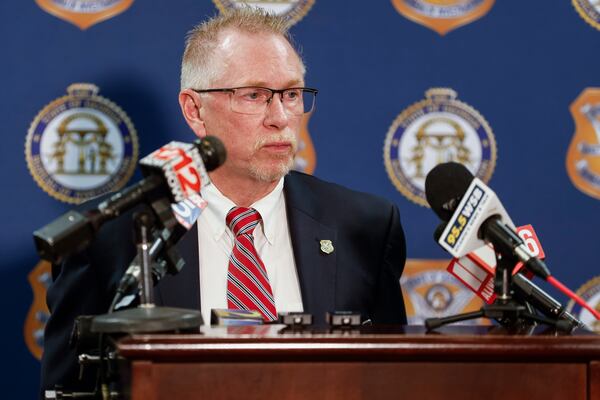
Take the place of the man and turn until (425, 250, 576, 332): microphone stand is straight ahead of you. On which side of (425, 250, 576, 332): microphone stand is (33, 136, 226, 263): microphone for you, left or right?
right

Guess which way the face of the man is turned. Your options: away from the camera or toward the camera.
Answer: toward the camera

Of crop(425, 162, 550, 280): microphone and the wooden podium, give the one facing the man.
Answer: the microphone

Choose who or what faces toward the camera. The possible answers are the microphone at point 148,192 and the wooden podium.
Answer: the wooden podium

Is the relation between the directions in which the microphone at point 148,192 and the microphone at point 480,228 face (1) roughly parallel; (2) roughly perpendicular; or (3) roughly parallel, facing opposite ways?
roughly perpendicular

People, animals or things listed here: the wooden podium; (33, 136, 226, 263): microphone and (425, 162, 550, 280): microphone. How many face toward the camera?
1

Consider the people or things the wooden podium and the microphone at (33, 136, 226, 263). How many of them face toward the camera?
1

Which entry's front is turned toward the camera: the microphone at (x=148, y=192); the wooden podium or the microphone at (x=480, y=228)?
the wooden podium

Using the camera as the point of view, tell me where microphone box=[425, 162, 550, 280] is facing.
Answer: facing away from the viewer and to the left of the viewer

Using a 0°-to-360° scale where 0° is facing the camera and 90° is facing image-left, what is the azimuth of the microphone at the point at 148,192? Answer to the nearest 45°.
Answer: approximately 225°

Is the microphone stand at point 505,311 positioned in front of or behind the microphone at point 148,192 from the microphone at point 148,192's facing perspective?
in front

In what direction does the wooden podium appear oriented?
toward the camera

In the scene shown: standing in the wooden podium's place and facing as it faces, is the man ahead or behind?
behind
